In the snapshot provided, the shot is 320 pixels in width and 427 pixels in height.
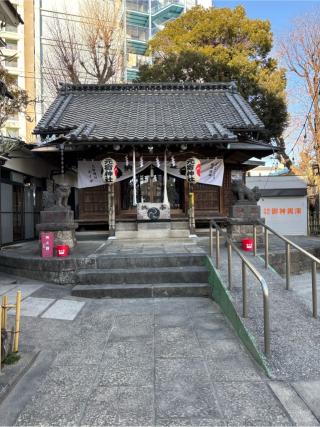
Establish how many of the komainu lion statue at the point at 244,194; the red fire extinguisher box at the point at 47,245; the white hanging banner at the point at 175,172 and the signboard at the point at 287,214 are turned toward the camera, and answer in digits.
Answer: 3

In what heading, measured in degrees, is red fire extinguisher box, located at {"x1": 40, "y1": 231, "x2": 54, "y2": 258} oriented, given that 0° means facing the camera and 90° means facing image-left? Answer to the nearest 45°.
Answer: approximately 0°

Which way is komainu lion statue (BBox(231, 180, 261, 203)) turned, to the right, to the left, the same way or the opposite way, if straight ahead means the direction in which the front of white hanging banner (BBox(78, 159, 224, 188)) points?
to the right

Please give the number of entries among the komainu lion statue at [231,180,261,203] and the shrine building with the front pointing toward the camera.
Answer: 1

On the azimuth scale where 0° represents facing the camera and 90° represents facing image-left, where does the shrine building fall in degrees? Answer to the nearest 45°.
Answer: approximately 0°

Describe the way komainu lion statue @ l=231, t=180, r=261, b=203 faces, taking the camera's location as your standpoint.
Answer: facing to the left of the viewer

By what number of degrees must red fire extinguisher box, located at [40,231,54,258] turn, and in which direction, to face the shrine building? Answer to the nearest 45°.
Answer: approximately 135° to its left

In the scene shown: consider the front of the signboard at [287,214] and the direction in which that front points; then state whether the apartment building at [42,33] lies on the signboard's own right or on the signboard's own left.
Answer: on the signboard's own right
